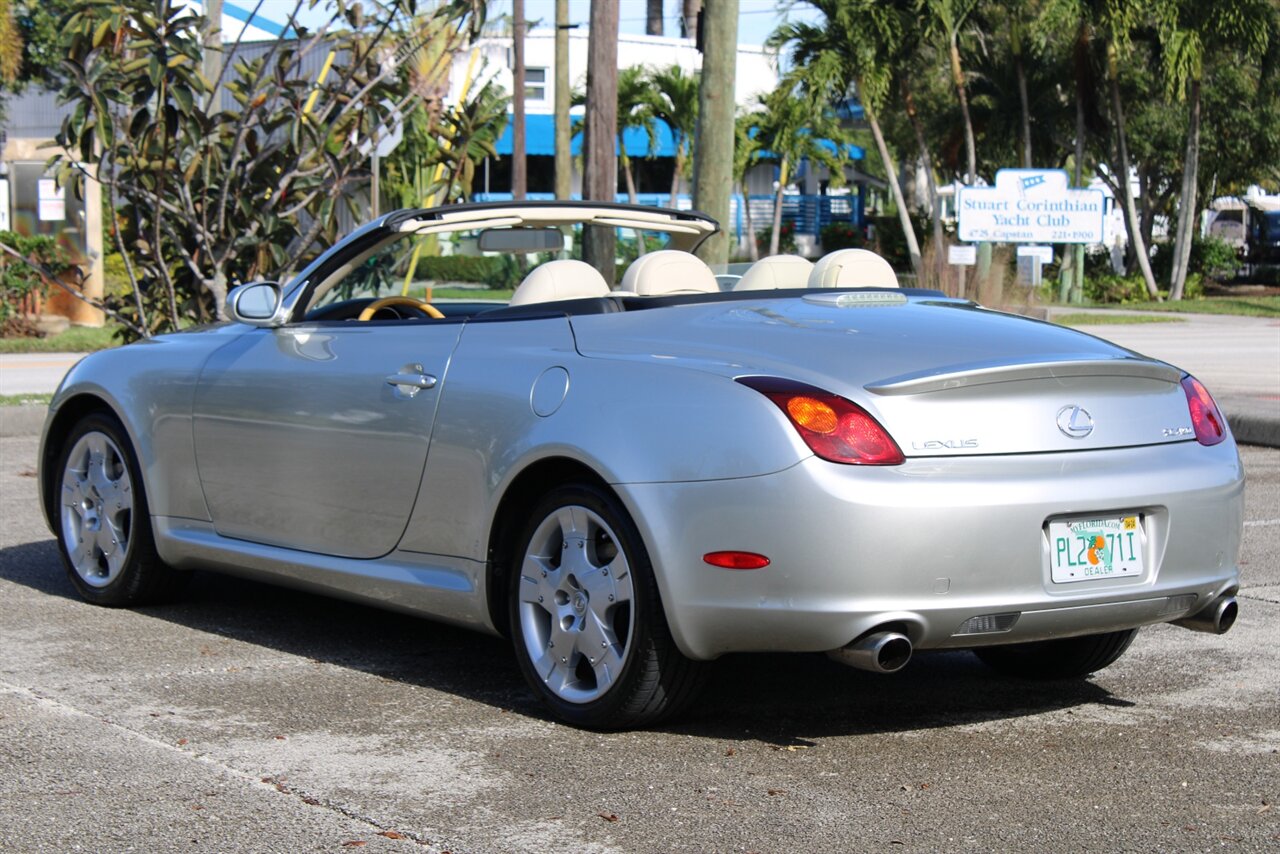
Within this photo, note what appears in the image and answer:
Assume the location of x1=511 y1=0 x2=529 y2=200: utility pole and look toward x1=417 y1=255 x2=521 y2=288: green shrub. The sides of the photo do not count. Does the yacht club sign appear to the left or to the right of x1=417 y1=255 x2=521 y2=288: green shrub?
left

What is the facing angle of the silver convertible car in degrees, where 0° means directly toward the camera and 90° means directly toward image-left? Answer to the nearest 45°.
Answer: approximately 135°

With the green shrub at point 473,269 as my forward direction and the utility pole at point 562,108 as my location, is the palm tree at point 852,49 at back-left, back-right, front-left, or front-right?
back-left

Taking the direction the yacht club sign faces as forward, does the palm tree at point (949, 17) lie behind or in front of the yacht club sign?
behind

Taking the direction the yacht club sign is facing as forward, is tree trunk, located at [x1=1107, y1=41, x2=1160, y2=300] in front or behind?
behind

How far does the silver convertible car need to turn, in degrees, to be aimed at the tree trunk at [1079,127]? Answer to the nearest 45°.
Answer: approximately 45° to its right

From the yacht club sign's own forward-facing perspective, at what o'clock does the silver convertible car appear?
The silver convertible car is roughly at 12 o'clock from the yacht club sign.
